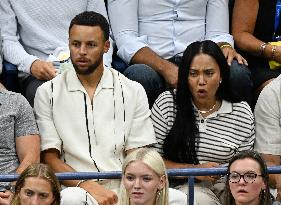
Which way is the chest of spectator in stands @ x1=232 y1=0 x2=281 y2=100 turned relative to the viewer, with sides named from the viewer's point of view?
facing the viewer and to the right of the viewer

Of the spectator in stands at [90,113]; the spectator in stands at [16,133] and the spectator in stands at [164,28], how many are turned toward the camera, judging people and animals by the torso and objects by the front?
3

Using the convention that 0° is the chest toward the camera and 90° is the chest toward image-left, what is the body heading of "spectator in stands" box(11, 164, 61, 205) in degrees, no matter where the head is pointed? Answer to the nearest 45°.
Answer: approximately 0°

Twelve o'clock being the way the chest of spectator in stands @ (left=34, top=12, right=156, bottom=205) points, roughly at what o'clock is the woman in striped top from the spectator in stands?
The woman in striped top is roughly at 9 o'clock from the spectator in stands.

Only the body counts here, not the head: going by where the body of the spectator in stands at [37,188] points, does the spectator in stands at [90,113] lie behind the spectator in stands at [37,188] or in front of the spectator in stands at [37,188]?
behind

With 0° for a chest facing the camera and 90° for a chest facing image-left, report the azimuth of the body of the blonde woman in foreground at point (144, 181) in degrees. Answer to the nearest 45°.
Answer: approximately 45°

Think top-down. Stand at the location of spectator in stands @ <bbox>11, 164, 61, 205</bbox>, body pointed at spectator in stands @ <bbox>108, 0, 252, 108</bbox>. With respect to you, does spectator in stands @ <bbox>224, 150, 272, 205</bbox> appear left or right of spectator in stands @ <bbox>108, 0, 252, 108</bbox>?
right

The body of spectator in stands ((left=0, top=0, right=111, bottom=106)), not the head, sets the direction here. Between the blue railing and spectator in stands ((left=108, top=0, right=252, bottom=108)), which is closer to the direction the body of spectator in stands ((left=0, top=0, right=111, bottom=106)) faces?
the blue railing

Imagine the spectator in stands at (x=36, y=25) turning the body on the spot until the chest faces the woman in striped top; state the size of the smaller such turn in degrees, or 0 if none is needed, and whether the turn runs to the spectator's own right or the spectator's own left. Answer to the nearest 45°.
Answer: approximately 45° to the spectator's own left

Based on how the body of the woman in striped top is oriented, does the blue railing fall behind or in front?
in front
